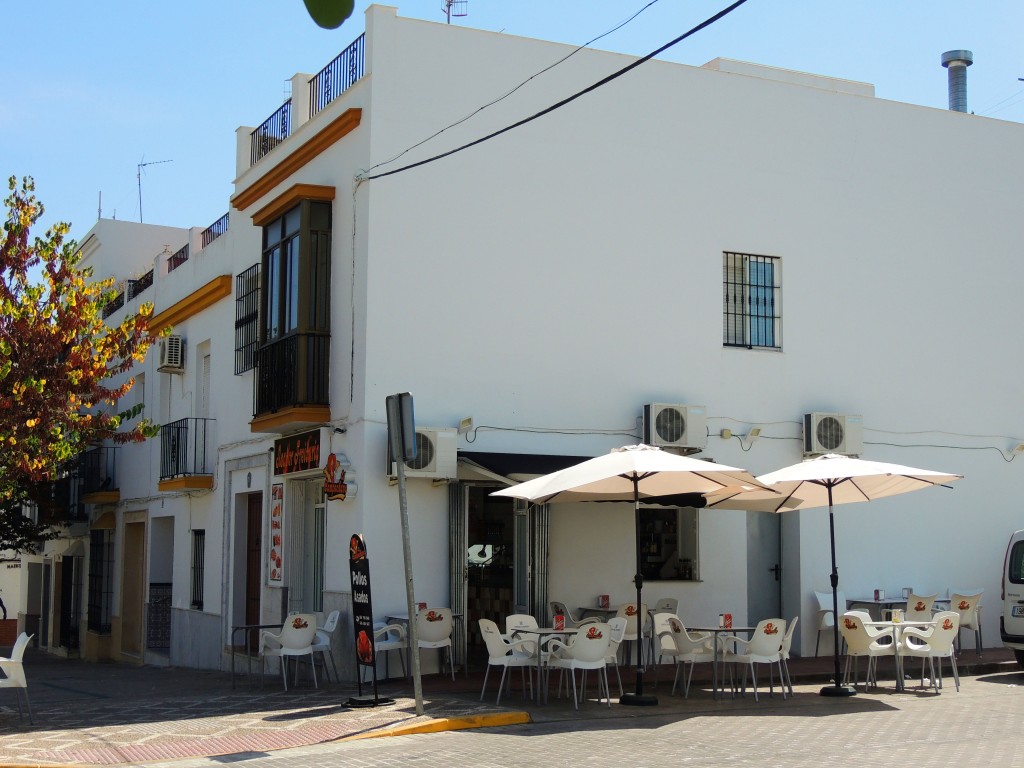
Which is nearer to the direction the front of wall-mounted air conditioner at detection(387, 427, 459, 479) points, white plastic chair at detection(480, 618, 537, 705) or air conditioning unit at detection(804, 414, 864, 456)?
the white plastic chair

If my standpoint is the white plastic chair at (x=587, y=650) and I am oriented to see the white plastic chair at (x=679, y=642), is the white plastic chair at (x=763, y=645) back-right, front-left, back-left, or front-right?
front-right

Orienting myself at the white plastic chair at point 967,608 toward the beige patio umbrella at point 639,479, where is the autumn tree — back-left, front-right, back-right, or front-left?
front-right

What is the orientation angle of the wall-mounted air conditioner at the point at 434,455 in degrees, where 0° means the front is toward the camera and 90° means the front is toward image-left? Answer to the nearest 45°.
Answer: approximately 0°
